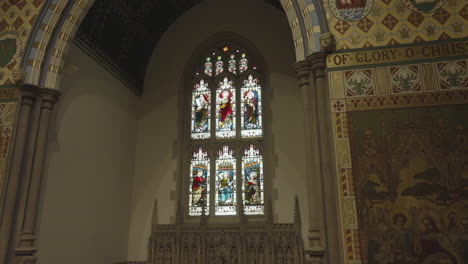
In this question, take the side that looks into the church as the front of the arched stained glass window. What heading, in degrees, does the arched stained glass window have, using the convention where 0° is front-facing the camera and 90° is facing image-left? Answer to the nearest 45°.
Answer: approximately 0°

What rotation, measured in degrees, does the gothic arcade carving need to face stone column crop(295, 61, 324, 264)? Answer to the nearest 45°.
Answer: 0° — it already faces it

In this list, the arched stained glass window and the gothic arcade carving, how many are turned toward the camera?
2

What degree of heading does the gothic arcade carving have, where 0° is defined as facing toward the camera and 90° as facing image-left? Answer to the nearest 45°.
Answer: approximately 0°

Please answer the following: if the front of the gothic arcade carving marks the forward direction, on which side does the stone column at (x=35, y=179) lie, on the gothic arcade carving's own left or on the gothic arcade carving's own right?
on the gothic arcade carving's own right

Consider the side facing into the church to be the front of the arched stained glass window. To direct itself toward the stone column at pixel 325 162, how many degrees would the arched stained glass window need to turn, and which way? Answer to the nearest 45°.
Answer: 0° — it already faces it

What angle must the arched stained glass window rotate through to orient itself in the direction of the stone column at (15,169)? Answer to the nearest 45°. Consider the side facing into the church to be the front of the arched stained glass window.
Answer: approximately 45° to its right
